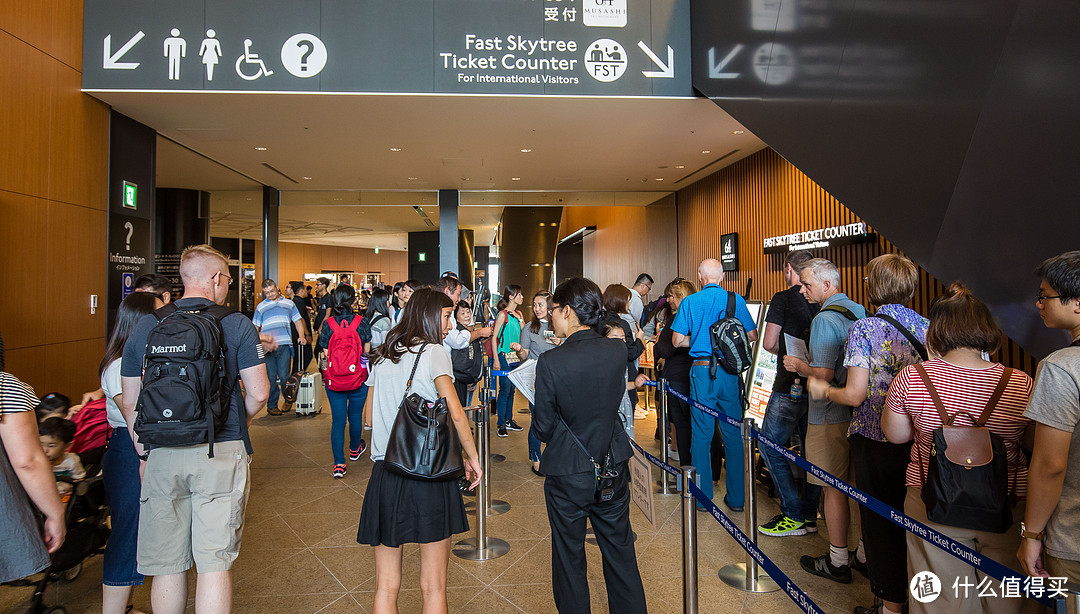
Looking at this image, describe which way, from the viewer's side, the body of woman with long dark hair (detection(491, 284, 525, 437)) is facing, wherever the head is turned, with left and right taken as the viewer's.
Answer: facing the viewer and to the right of the viewer

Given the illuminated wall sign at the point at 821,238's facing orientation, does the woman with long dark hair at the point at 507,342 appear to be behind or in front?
in front

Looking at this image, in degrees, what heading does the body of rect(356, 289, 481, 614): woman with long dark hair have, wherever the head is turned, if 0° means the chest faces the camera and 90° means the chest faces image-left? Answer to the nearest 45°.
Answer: approximately 225°

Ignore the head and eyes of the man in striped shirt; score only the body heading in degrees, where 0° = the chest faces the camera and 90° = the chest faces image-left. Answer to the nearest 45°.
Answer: approximately 0°

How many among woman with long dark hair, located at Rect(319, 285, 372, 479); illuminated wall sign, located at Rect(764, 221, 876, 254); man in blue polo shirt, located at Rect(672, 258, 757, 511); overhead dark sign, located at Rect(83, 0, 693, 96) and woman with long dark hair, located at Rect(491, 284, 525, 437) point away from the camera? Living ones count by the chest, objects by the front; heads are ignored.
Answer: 2

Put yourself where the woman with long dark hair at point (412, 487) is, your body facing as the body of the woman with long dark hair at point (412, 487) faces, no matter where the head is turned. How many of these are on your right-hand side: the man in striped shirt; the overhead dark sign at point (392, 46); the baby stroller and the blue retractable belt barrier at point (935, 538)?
1

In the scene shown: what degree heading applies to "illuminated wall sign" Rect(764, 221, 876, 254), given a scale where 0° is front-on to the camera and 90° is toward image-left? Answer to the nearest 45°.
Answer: approximately 45°

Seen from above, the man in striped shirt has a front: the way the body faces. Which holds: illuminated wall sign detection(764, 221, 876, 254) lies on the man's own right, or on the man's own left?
on the man's own left

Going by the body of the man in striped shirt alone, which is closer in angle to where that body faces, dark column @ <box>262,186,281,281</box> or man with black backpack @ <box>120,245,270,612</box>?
the man with black backpack

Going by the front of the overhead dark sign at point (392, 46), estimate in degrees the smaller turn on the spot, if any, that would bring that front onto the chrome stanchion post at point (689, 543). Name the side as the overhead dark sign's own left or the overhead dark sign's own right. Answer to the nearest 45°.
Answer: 0° — it already faces it

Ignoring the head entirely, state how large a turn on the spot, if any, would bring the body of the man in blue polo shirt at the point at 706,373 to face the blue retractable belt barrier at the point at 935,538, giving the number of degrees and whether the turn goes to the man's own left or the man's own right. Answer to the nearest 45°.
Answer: approximately 180°

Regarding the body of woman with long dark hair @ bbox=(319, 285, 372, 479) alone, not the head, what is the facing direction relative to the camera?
away from the camera

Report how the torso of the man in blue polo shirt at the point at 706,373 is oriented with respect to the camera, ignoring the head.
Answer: away from the camera

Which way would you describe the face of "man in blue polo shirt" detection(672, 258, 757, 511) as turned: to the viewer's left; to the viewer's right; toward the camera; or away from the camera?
away from the camera

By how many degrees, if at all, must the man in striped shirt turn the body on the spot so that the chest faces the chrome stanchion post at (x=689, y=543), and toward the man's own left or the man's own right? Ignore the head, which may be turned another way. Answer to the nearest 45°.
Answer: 0° — they already face it

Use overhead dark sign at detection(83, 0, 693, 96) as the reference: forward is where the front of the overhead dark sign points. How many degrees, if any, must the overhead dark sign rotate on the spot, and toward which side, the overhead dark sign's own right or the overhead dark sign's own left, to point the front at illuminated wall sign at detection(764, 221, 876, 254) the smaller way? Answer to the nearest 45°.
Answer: approximately 90° to the overhead dark sign's own left

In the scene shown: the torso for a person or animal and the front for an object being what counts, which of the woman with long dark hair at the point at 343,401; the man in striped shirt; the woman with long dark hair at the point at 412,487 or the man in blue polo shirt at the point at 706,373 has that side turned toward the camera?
the man in striped shirt

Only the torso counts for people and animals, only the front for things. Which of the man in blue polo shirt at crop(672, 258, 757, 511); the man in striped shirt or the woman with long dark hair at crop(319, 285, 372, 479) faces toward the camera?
the man in striped shirt
